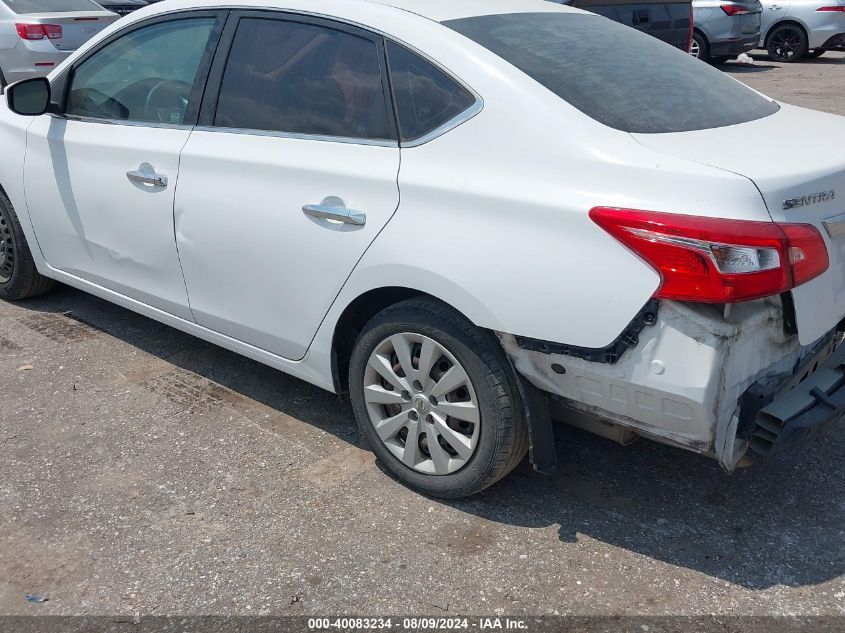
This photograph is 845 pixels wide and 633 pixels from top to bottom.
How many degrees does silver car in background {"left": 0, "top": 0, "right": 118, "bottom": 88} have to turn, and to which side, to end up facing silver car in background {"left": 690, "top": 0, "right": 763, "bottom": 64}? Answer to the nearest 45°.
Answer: approximately 135° to its right

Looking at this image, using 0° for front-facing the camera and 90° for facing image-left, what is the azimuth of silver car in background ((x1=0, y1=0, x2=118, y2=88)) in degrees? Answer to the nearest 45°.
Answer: approximately 135°

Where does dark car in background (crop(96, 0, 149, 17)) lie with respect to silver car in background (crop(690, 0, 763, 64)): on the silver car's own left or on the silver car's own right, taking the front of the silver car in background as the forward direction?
on the silver car's own left

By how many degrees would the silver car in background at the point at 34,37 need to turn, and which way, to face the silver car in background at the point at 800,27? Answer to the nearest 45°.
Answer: approximately 135° to its right

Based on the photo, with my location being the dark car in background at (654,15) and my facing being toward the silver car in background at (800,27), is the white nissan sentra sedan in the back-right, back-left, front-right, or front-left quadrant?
back-right

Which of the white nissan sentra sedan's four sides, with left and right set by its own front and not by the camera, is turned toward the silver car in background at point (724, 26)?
right

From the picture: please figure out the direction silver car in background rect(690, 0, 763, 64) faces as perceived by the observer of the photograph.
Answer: facing away from the viewer and to the left of the viewer

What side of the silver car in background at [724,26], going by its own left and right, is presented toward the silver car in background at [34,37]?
left

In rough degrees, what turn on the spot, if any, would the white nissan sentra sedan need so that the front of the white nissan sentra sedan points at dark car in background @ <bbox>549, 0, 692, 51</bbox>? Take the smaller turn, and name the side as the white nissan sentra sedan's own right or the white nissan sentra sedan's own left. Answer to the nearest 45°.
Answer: approximately 45° to the white nissan sentra sedan's own right

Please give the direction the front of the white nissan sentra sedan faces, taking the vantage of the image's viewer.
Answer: facing away from the viewer and to the left of the viewer
